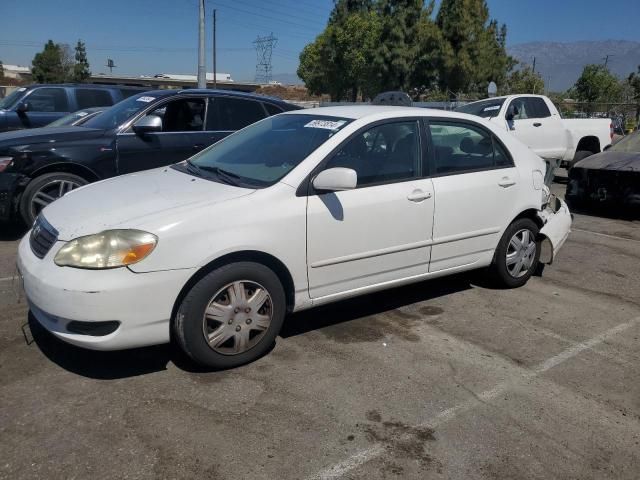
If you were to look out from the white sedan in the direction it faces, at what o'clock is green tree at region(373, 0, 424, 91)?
The green tree is roughly at 5 o'clock from the white sedan.

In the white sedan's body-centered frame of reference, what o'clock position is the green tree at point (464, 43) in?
The green tree is roughly at 5 o'clock from the white sedan.

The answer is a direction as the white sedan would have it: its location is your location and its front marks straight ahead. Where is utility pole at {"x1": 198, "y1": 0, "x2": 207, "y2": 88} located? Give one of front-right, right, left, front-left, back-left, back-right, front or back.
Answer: back-right

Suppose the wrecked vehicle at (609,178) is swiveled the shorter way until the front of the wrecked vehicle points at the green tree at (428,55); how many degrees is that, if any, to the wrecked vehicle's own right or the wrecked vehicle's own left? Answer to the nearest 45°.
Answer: approximately 135° to the wrecked vehicle's own right

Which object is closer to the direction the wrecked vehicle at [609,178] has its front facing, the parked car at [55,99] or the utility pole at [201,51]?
the parked car

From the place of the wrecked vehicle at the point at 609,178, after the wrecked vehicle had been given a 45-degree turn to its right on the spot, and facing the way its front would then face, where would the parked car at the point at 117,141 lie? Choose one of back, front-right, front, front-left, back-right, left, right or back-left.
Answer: front-left

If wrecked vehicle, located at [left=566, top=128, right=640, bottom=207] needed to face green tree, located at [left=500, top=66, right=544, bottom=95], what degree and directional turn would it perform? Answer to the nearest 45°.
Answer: approximately 135° to its right

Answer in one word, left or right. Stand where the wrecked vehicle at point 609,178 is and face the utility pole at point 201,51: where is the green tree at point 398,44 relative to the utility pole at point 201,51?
right

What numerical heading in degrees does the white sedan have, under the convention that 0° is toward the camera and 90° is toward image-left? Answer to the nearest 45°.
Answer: approximately 45°

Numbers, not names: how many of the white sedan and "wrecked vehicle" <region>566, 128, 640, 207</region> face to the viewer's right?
0

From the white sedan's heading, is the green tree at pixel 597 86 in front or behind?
behind

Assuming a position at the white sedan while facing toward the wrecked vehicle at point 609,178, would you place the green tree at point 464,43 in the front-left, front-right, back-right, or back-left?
front-left

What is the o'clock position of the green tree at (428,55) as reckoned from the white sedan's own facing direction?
The green tree is roughly at 5 o'clock from the white sedan.
